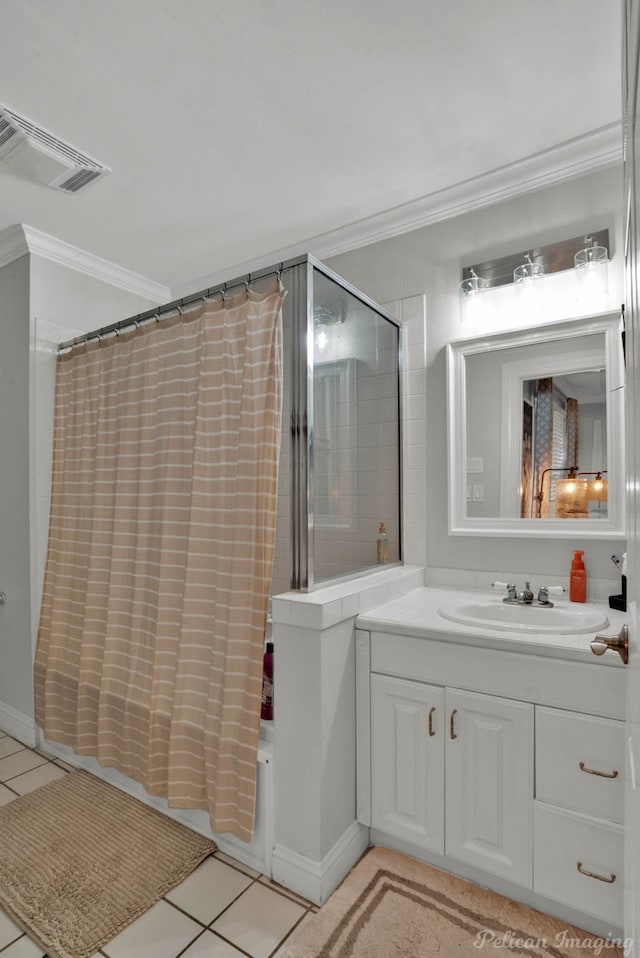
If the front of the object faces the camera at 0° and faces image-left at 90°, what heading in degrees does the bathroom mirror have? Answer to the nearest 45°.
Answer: approximately 45°

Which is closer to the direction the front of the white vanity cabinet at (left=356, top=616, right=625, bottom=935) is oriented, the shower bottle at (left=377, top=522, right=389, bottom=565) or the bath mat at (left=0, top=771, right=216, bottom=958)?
the bath mat

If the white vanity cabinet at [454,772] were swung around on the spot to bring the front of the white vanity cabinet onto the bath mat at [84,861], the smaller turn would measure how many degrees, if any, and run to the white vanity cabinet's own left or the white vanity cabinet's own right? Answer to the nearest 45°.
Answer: approximately 45° to the white vanity cabinet's own right

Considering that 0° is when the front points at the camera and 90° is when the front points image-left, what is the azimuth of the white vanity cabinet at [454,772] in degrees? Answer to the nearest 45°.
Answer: approximately 45°

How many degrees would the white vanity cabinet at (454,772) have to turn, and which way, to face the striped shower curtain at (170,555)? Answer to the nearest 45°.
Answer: approximately 45° to its right
